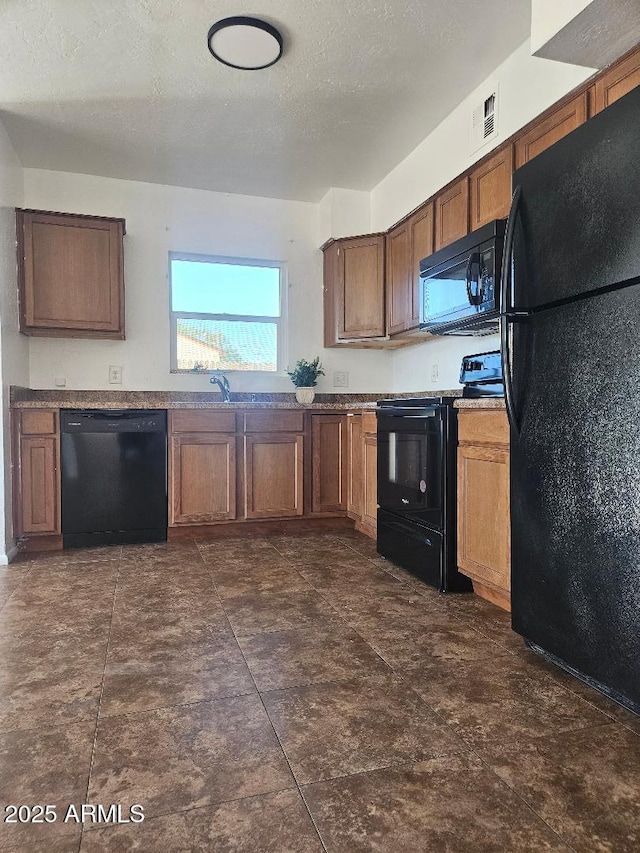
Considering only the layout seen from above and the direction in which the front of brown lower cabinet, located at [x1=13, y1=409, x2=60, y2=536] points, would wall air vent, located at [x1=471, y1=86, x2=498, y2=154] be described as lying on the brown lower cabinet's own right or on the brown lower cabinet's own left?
on the brown lower cabinet's own left

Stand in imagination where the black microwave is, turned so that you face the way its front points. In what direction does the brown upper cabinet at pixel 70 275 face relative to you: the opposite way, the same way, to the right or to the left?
to the left

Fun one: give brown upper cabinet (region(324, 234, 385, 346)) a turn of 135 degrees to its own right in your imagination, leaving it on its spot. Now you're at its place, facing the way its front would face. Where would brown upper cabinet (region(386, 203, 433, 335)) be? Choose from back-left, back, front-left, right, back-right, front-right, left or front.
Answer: back-right

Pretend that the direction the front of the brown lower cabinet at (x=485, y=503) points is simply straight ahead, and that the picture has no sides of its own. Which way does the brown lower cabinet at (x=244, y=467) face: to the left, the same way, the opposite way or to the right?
to the left

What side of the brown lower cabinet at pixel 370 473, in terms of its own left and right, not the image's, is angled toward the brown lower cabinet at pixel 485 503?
left

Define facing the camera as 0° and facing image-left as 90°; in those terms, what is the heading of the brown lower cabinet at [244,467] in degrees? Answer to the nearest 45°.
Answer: approximately 0°

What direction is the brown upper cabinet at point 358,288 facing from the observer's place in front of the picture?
facing the viewer and to the left of the viewer

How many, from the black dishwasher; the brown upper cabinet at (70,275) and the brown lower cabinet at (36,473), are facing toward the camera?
3

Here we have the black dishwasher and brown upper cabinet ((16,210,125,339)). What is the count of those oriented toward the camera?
2

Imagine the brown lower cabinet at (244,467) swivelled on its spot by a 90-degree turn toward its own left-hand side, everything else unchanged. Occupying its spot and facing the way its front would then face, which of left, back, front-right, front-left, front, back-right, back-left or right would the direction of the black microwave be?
front-right

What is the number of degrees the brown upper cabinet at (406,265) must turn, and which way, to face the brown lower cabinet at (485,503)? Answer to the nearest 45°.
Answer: approximately 45° to its left
